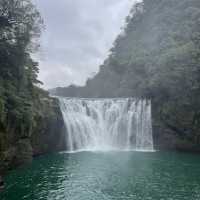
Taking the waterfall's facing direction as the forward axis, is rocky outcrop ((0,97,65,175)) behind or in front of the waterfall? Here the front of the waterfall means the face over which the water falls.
in front

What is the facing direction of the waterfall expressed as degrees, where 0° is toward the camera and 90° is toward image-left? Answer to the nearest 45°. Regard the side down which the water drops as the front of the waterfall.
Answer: approximately 0°
